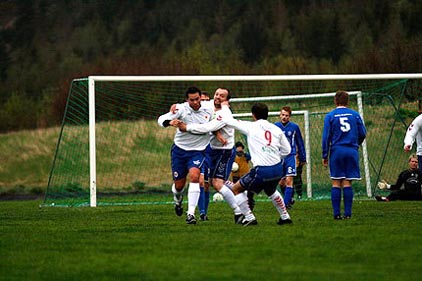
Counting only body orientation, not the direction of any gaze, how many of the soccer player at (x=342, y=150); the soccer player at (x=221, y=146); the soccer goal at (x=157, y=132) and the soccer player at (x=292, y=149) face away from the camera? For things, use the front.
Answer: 1

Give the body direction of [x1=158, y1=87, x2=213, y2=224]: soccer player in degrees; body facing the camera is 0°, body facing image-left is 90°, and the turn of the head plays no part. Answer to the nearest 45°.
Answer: approximately 0°

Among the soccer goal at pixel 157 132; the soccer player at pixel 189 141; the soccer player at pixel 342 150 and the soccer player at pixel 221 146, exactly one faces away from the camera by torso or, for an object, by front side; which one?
the soccer player at pixel 342 150

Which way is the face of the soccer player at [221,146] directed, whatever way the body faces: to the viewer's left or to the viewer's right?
to the viewer's left

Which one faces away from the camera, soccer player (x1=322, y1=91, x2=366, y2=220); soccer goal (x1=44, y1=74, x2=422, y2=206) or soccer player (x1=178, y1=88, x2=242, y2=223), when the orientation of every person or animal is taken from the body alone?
soccer player (x1=322, y1=91, x2=366, y2=220)

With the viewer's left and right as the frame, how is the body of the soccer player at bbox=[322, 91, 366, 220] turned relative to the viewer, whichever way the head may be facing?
facing away from the viewer

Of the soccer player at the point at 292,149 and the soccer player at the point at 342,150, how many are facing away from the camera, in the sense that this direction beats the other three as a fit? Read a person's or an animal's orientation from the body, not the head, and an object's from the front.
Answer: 1

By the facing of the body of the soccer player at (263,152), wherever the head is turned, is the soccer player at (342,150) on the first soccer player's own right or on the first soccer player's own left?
on the first soccer player's own right

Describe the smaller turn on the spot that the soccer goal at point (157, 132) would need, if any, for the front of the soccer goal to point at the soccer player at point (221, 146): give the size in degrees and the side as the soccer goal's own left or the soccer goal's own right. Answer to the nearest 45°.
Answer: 0° — it already faces them

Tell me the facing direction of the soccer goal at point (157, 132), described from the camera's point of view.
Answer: facing the viewer

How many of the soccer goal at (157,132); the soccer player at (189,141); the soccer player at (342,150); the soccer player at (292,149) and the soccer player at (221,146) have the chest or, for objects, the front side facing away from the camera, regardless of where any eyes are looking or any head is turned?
1

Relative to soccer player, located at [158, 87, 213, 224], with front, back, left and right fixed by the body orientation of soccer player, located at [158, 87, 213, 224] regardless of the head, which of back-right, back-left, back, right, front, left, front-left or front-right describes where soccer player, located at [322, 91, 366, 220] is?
left

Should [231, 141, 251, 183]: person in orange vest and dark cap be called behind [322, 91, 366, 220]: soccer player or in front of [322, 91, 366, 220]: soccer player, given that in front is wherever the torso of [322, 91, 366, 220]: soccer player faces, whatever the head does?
in front
